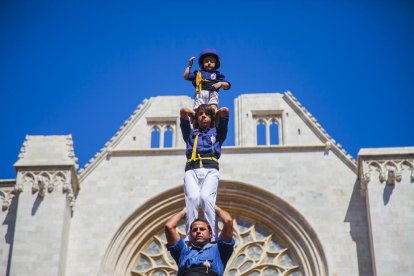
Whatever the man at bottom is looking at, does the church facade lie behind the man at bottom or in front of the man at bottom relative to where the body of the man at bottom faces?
behind

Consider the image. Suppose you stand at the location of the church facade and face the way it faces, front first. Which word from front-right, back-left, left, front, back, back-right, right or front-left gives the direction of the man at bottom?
front

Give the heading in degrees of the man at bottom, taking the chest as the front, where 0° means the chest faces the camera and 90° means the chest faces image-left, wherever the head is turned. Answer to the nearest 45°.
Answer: approximately 0°

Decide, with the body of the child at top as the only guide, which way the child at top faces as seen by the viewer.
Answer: toward the camera

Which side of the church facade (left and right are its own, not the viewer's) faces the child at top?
front

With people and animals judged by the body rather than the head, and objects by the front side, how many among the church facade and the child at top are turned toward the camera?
2

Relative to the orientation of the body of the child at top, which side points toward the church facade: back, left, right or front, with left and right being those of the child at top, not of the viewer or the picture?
back
